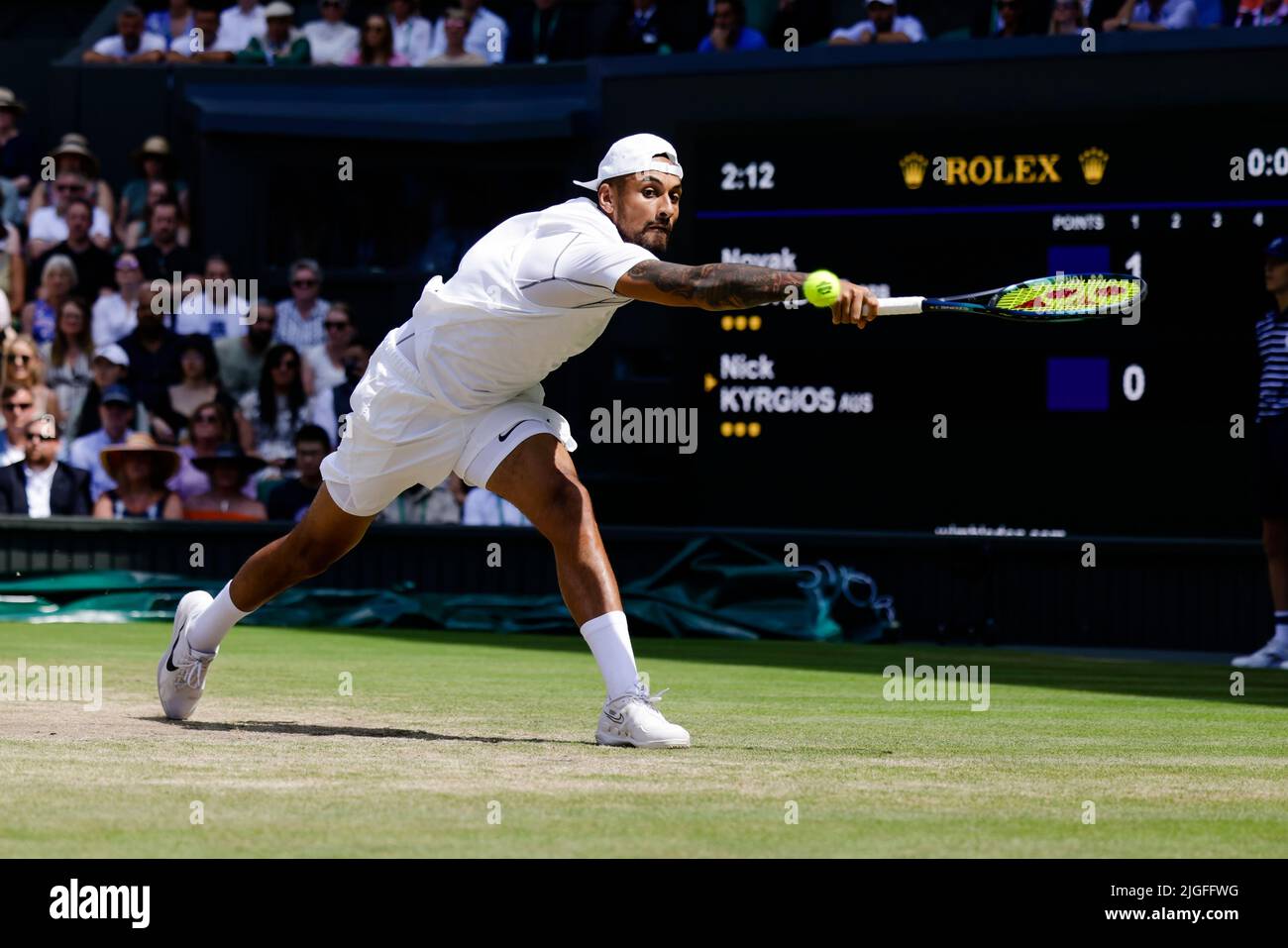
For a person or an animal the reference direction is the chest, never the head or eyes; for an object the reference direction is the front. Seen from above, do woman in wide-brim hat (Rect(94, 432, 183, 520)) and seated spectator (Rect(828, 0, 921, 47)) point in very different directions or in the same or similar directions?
same or similar directions

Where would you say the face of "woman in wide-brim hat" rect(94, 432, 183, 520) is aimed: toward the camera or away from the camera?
toward the camera

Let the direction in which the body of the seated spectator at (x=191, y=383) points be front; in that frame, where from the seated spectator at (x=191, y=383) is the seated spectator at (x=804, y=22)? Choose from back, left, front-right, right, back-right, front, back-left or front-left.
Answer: left

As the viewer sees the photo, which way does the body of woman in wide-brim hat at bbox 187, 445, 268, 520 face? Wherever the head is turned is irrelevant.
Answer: toward the camera

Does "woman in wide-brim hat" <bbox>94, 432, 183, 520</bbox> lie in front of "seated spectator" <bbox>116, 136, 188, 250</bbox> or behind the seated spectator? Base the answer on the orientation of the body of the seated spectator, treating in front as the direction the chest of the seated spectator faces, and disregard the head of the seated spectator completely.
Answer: in front

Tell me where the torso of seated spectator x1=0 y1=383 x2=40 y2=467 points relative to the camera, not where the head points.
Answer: toward the camera

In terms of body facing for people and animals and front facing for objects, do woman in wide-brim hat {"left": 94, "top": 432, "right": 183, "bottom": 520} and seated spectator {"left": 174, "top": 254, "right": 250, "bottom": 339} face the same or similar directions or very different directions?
same or similar directions

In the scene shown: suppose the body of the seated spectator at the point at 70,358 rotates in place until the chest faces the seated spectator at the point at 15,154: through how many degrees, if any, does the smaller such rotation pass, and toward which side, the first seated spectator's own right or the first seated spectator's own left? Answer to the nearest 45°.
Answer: approximately 180°

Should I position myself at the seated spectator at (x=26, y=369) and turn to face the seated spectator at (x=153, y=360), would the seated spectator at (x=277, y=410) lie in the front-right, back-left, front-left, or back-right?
front-right

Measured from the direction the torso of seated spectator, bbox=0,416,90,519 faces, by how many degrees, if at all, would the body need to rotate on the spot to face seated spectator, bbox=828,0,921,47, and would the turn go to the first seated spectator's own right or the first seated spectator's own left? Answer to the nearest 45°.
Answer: approximately 90° to the first seated spectator's own left

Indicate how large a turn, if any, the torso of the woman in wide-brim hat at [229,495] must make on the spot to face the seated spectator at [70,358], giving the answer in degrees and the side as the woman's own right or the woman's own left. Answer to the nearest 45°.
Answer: approximately 135° to the woman's own right

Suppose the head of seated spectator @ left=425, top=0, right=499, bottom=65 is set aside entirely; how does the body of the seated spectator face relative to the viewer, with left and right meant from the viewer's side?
facing the viewer
